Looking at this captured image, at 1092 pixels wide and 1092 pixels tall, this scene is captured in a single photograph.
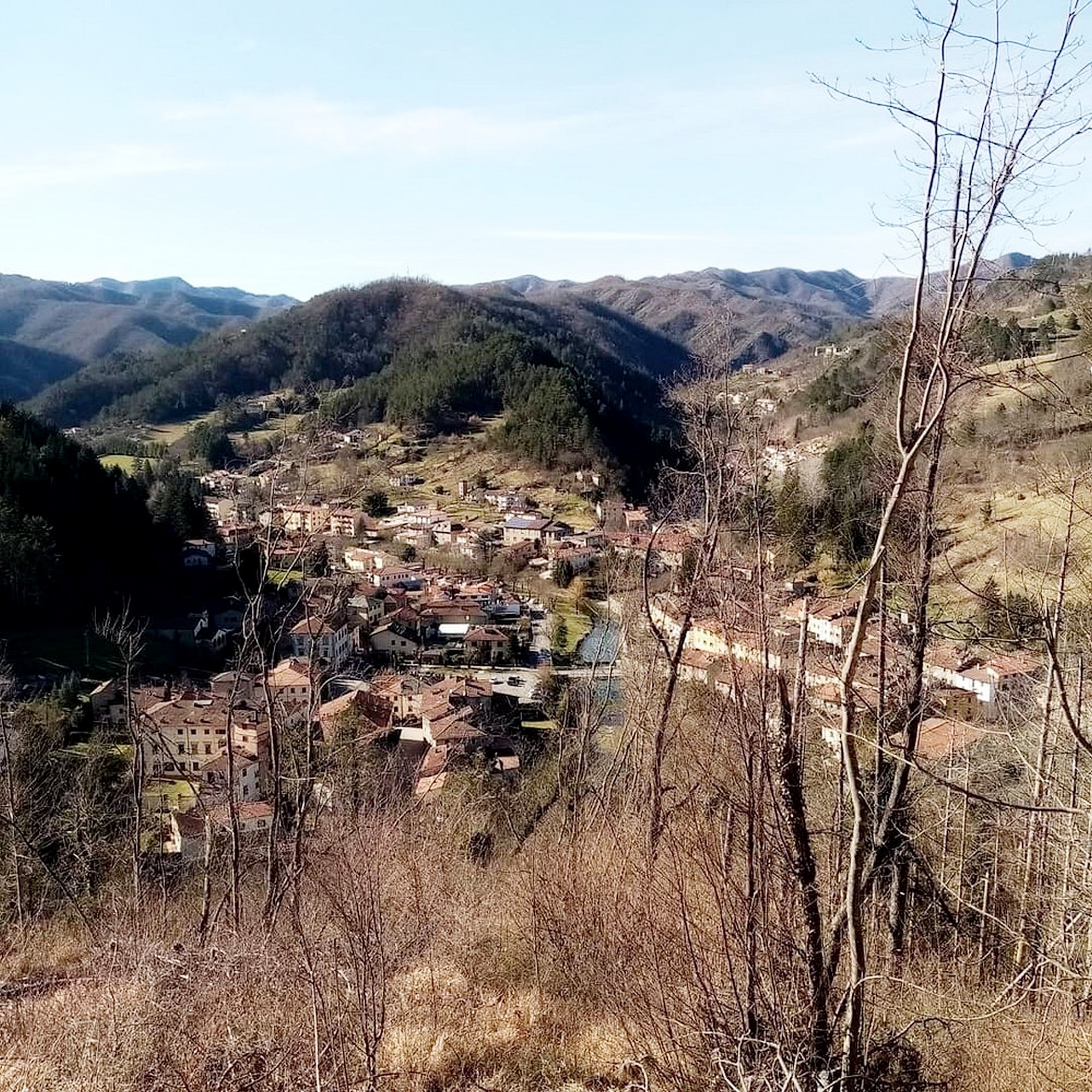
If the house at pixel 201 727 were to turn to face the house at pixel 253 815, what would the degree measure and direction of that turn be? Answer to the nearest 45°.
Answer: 0° — it already faces it

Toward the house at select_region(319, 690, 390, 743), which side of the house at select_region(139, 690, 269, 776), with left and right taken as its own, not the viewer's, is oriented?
left

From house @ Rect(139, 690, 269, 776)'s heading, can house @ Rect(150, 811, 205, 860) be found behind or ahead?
ahead

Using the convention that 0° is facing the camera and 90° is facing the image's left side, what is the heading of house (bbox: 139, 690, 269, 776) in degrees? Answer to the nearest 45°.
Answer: approximately 0°

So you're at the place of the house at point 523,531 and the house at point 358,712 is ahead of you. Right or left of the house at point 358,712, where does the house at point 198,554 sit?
right

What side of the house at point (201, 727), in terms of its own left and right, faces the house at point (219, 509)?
back

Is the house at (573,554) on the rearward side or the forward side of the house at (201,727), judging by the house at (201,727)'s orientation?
on the rearward side
